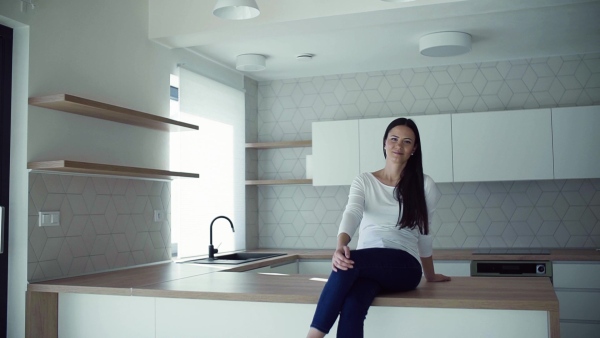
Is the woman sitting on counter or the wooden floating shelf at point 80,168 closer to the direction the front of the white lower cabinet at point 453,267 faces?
the woman sitting on counter

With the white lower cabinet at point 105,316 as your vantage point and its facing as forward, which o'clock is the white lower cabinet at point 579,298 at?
the white lower cabinet at point 579,298 is roughly at 9 o'clock from the white lower cabinet at point 105,316.

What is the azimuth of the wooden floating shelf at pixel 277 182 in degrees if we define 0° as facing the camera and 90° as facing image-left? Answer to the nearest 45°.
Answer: approximately 0°

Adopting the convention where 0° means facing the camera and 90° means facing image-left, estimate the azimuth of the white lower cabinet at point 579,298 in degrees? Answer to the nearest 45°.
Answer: approximately 0°

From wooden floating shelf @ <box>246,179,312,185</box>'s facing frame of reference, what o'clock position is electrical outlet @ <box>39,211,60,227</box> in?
The electrical outlet is roughly at 1 o'clock from the wooden floating shelf.

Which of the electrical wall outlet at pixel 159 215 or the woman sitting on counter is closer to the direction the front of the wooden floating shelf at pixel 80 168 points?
the woman sitting on counter

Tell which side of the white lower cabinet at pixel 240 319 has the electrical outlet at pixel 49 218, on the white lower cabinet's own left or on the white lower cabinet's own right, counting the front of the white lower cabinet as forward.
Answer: on the white lower cabinet's own right

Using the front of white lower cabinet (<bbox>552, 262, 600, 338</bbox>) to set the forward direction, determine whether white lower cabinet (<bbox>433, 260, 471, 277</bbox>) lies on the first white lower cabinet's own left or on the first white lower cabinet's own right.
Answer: on the first white lower cabinet's own right

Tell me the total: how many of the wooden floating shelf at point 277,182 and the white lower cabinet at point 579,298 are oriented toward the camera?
2
